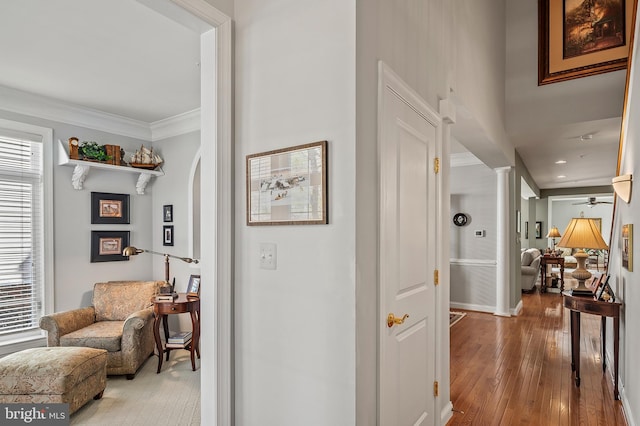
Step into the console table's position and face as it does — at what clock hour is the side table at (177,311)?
The side table is roughly at 11 o'clock from the console table.

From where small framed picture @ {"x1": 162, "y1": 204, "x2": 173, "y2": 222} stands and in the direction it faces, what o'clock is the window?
The window is roughly at 1 o'clock from the small framed picture.

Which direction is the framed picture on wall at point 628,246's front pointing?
to the viewer's left

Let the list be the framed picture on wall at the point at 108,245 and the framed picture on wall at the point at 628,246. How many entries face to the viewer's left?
1

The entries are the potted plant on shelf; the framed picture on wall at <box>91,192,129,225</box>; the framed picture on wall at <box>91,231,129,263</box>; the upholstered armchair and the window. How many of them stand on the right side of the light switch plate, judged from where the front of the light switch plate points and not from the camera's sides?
5

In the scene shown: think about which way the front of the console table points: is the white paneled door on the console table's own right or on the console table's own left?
on the console table's own left

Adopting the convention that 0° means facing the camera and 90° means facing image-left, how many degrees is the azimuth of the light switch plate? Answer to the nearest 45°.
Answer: approximately 45°

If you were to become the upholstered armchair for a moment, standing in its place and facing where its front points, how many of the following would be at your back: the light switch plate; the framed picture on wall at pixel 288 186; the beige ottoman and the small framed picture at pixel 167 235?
1

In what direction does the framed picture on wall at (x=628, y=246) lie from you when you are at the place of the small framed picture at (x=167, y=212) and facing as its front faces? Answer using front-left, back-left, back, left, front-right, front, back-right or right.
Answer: left

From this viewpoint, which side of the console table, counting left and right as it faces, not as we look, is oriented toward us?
left
